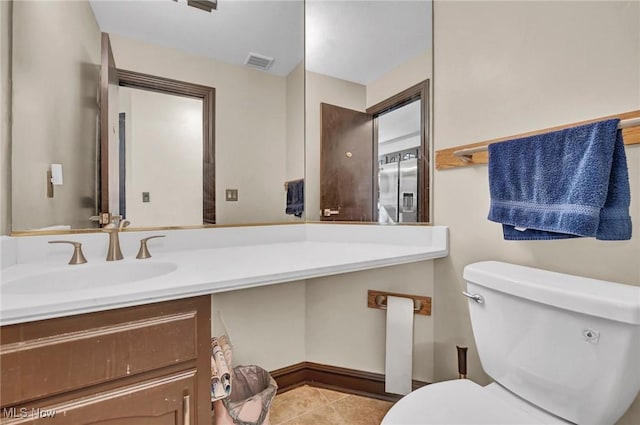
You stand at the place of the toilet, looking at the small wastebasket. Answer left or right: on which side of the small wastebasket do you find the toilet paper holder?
right

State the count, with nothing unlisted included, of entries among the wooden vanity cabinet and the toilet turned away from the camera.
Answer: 0

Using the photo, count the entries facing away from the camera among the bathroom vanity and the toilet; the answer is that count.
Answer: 0

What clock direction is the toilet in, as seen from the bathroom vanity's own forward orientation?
The toilet is roughly at 11 o'clock from the bathroom vanity.

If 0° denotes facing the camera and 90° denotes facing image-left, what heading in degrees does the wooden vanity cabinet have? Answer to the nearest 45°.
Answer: approximately 315°

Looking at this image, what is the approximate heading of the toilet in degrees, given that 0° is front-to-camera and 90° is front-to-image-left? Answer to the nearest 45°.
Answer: approximately 45°

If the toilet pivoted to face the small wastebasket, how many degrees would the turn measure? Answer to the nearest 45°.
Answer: approximately 45° to its right

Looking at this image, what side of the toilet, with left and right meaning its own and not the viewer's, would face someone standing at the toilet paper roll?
right

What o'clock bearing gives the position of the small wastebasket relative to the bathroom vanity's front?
The small wastebasket is roughly at 9 o'clock from the bathroom vanity.

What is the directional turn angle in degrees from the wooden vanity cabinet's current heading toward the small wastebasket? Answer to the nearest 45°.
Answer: approximately 90° to its left

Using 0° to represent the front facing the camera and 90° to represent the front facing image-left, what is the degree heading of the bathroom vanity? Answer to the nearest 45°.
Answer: approximately 315°

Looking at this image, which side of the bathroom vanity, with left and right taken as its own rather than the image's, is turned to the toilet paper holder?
left

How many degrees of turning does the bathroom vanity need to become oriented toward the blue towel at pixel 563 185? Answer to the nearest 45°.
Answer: approximately 45° to its left

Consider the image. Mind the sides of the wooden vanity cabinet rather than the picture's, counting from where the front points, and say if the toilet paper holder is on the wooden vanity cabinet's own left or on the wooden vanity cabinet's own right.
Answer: on the wooden vanity cabinet's own left
